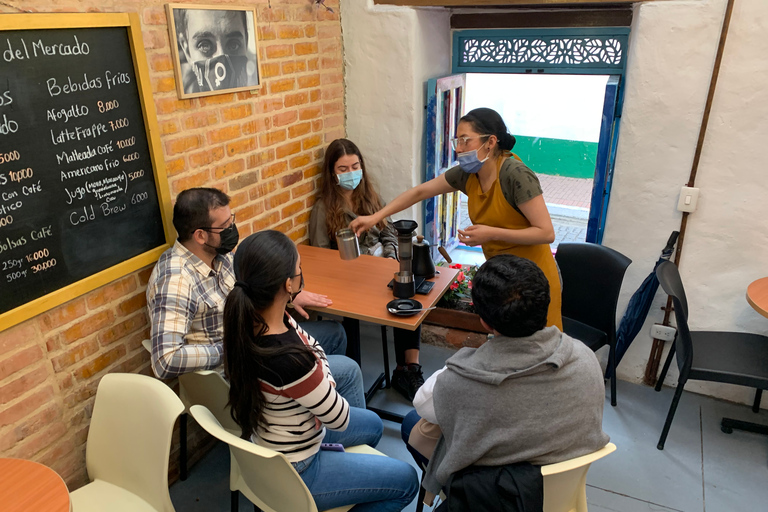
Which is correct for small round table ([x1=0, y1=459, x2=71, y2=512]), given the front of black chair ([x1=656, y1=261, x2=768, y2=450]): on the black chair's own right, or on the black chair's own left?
on the black chair's own right

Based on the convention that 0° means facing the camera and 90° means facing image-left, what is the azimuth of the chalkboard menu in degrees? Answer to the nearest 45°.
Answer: approximately 315°

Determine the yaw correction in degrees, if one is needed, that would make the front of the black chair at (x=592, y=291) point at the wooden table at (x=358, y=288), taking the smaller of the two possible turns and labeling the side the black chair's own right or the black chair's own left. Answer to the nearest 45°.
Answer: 0° — it already faces it

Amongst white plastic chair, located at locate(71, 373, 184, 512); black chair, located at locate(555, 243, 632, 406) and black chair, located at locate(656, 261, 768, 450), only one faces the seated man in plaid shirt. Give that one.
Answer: black chair, located at locate(555, 243, 632, 406)

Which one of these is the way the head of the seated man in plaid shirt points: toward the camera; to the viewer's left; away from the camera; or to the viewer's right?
to the viewer's right

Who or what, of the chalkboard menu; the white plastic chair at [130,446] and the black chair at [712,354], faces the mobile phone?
the chalkboard menu

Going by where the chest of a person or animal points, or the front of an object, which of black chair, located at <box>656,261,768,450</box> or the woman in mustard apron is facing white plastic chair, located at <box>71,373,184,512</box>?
the woman in mustard apron

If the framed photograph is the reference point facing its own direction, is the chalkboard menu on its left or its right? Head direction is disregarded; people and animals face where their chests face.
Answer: on its right

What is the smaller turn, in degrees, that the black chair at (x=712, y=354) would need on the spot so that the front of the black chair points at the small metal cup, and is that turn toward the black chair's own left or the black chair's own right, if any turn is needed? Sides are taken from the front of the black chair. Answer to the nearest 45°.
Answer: approximately 135° to the black chair's own right

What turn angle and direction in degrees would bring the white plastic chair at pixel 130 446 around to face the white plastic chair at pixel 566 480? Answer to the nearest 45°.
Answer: approximately 90° to its left

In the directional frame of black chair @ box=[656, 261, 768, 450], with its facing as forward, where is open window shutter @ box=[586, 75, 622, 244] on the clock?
The open window shutter is roughly at 7 o'clock from the black chair.

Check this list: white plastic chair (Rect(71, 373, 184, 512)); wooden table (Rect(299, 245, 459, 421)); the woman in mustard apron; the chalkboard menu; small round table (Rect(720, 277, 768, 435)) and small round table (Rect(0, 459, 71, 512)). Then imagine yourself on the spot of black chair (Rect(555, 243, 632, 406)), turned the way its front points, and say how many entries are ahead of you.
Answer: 5

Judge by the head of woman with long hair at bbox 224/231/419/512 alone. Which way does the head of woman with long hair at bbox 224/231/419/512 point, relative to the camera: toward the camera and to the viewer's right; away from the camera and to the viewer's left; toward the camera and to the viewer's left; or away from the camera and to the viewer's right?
away from the camera and to the viewer's right

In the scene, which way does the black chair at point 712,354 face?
to the viewer's right
